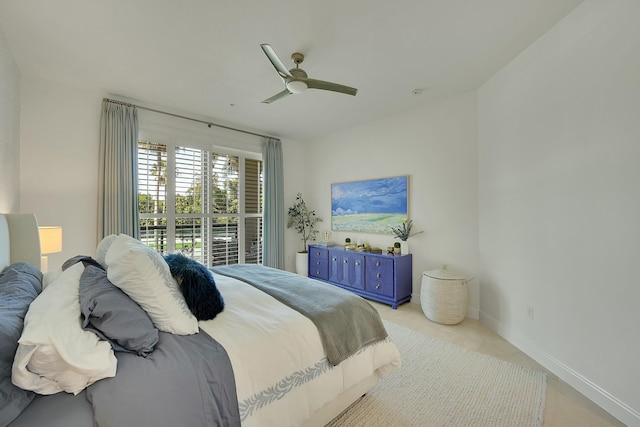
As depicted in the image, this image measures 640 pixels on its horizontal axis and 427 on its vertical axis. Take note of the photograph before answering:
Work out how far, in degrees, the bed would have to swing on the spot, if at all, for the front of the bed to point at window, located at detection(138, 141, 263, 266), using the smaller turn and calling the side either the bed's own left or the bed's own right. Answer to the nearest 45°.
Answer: approximately 45° to the bed's own left

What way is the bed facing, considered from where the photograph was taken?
facing away from the viewer and to the right of the viewer

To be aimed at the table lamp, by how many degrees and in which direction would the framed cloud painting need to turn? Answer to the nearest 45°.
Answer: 0° — it already faces it

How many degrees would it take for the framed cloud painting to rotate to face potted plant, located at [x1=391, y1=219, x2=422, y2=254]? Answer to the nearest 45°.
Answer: approximately 90° to its left

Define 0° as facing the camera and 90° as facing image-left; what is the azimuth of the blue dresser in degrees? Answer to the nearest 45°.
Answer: approximately 45°

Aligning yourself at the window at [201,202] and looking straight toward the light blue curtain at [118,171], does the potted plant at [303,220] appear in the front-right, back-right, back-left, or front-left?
back-left

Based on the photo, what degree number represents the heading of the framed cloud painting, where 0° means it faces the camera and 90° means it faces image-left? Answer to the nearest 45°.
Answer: approximately 45°
